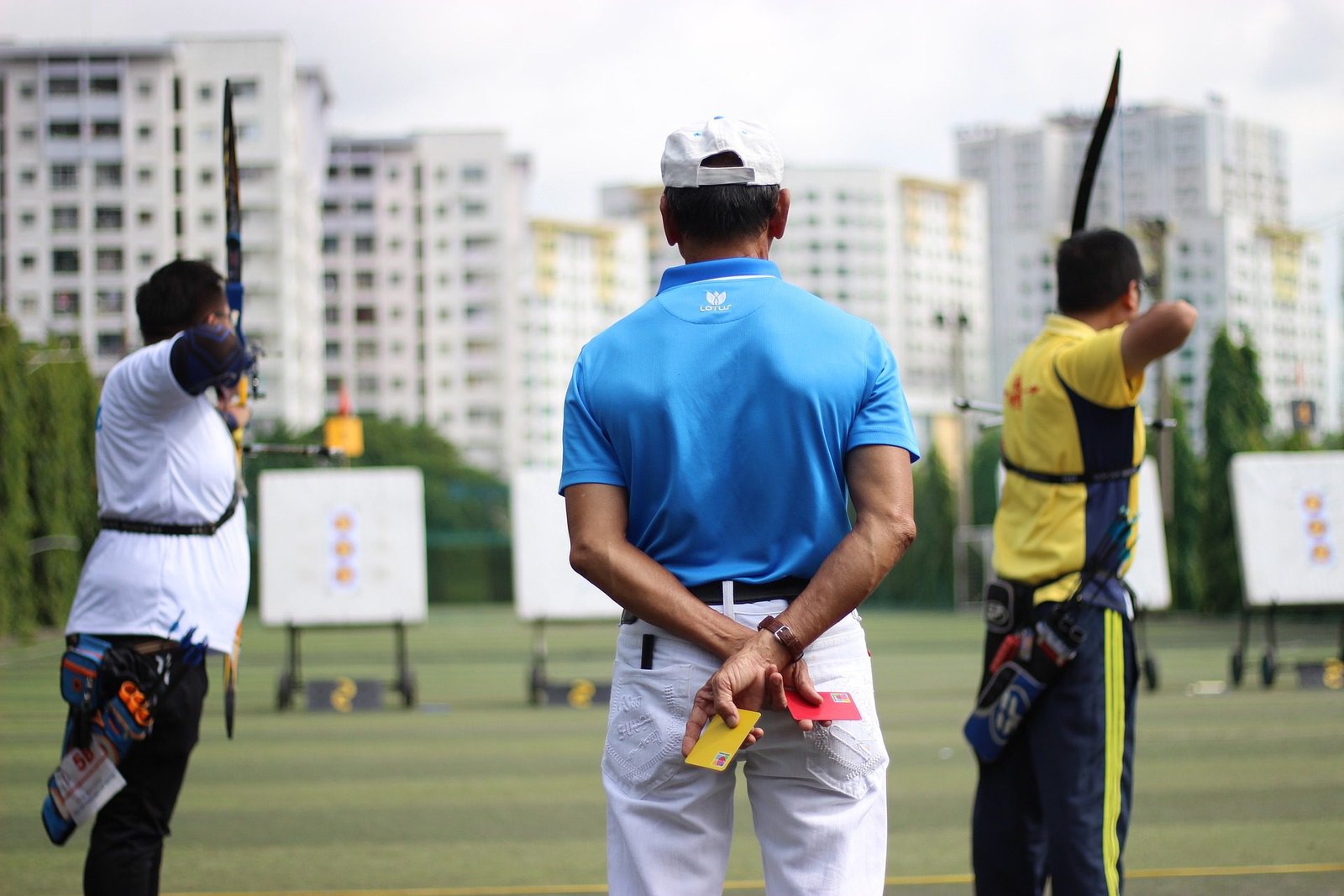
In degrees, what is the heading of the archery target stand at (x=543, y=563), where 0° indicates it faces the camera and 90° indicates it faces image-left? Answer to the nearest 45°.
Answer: approximately 0°

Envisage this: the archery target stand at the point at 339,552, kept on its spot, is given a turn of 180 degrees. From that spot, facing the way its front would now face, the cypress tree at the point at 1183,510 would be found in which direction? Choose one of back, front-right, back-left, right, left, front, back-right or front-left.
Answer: front-right

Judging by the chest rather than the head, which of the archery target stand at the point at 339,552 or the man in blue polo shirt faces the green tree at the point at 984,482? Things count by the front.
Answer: the man in blue polo shirt

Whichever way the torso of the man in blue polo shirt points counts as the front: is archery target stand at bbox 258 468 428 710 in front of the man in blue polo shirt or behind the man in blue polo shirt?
in front

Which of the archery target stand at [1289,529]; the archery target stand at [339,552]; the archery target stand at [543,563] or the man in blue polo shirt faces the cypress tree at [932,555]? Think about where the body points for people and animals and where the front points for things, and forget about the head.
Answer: the man in blue polo shirt

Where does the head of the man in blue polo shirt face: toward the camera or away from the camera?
away from the camera

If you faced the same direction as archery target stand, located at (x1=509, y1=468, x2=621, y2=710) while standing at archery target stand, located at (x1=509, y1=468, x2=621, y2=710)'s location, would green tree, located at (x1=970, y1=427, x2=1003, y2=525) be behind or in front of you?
behind

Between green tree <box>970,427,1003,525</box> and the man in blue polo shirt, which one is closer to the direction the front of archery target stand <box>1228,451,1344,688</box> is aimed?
the man in blue polo shirt

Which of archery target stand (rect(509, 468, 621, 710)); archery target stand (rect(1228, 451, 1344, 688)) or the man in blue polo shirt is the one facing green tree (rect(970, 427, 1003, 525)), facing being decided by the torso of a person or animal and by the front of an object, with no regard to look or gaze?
the man in blue polo shirt

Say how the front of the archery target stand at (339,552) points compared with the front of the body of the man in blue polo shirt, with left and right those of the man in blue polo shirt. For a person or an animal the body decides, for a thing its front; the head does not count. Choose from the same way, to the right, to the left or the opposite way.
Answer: the opposite way

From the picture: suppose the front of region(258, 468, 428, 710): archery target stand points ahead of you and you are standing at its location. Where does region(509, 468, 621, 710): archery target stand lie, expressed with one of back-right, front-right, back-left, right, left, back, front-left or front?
left

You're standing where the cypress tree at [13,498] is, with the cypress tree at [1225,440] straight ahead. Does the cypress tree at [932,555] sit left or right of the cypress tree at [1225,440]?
left

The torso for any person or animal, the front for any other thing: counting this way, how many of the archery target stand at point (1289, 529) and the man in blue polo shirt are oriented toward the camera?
1

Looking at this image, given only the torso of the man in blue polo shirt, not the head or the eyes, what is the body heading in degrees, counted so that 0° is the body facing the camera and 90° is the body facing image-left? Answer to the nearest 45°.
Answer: approximately 180°
